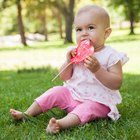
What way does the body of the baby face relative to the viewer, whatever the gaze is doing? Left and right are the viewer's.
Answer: facing the viewer and to the left of the viewer
